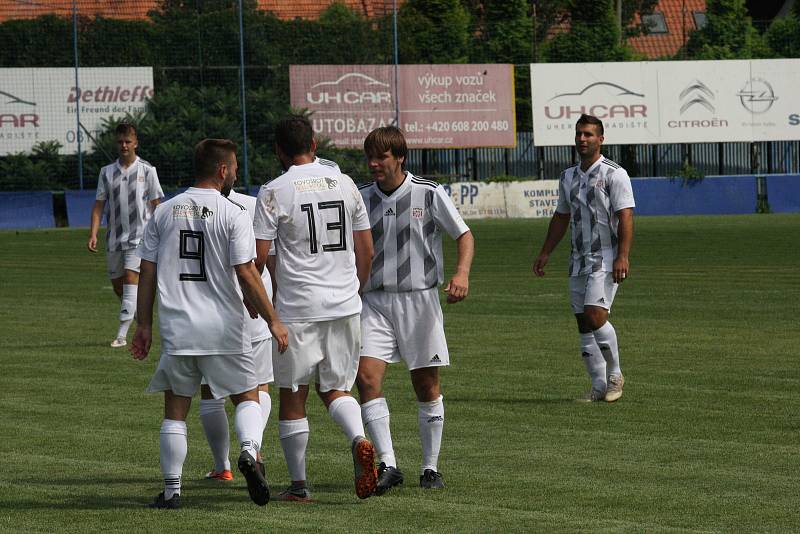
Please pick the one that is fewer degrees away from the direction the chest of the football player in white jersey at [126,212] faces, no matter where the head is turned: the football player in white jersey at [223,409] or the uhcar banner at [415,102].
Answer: the football player in white jersey

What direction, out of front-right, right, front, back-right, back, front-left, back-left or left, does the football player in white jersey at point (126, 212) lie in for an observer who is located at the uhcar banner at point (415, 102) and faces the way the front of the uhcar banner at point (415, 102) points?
front

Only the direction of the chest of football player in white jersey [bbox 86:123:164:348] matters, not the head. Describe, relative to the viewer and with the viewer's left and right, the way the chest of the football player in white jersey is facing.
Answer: facing the viewer

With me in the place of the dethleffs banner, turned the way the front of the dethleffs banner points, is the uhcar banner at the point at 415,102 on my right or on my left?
on my left

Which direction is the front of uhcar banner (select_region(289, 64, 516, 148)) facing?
toward the camera

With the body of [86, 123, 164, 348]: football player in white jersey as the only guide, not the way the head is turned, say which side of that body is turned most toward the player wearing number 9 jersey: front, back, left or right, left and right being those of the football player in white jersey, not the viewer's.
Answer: front

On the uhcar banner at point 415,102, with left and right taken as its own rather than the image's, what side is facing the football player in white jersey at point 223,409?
front

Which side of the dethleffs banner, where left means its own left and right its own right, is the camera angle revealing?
front

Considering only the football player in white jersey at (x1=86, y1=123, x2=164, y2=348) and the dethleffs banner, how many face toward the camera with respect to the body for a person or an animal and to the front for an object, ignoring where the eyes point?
2

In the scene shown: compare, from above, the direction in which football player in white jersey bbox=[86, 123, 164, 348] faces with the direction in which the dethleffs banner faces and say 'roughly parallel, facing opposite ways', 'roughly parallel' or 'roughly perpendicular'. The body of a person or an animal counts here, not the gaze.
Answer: roughly parallel

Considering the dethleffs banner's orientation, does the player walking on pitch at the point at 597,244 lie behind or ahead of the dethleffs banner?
ahead

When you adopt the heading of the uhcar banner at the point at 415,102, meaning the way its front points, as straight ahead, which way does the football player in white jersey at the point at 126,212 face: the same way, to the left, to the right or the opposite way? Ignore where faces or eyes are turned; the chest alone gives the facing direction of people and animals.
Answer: the same way

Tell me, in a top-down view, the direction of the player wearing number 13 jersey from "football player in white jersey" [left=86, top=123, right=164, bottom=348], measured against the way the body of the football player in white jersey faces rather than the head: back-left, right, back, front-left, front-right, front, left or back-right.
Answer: front

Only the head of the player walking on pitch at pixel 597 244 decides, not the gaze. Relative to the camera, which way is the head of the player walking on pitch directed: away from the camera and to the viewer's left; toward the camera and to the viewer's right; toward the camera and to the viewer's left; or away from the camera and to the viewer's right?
toward the camera and to the viewer's left

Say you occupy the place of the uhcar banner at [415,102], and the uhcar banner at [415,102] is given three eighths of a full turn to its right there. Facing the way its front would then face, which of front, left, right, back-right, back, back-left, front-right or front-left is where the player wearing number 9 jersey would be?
back-left

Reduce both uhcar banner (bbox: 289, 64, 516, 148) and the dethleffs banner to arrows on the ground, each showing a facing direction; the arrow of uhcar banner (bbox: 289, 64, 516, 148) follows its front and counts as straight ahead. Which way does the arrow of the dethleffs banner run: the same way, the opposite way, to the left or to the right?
the same way

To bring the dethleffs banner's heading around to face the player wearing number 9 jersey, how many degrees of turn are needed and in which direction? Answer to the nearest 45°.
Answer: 0° — it already faces them
